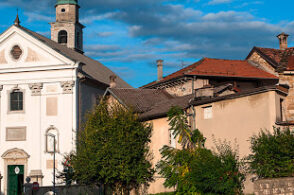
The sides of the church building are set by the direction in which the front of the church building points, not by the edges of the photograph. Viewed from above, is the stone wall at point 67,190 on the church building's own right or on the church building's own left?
on the church building's own left

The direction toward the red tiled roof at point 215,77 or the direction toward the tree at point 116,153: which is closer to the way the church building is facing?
the tree

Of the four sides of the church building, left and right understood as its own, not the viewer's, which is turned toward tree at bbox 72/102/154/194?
left

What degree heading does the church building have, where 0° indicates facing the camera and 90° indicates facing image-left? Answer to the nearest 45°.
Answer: approximately 45°

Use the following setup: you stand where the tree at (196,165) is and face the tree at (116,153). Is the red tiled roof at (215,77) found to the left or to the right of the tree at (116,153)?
right

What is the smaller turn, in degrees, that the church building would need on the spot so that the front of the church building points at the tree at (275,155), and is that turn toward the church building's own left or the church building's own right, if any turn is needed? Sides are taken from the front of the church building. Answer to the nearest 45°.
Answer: approximately 90° to the church building's own left

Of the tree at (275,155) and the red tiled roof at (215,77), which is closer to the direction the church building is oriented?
the tree

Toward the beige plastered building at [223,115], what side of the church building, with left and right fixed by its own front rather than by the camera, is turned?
left
